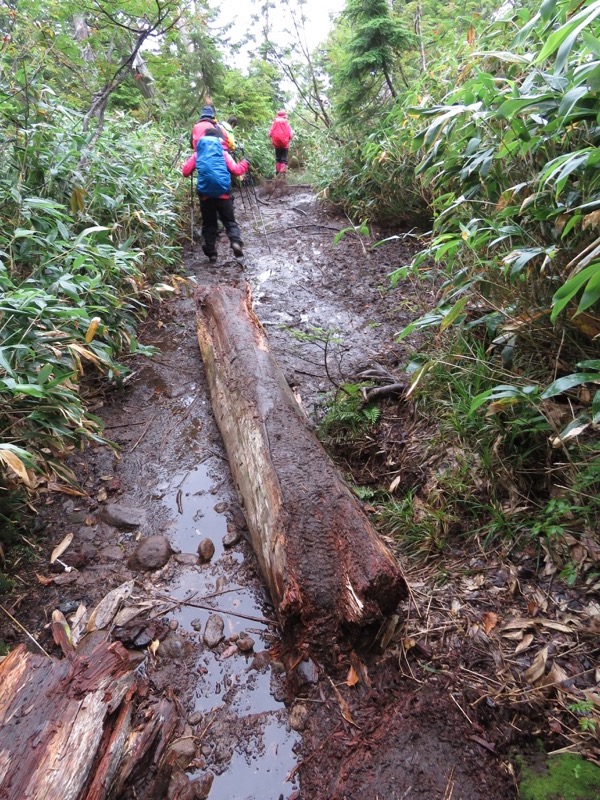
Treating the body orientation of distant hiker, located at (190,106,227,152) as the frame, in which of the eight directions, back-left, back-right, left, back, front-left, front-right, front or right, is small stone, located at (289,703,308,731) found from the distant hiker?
back

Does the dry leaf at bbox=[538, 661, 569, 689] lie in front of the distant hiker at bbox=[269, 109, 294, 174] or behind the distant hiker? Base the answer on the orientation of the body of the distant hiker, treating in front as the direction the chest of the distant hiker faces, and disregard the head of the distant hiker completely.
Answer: behind

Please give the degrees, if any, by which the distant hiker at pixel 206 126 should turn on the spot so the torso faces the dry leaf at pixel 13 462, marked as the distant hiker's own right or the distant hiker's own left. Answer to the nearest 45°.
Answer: approximately 180°

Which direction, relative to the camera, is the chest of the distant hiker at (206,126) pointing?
away from the camera

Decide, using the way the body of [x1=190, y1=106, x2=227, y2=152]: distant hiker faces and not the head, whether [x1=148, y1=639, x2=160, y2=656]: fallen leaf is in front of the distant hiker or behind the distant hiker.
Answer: behind

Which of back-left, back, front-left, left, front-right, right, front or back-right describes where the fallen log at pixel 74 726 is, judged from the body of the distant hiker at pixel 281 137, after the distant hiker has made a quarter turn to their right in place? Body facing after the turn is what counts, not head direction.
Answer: right

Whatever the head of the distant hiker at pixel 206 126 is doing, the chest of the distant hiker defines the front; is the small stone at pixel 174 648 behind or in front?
behind

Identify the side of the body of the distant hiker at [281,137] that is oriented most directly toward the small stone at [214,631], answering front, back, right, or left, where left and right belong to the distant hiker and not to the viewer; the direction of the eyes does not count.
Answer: back

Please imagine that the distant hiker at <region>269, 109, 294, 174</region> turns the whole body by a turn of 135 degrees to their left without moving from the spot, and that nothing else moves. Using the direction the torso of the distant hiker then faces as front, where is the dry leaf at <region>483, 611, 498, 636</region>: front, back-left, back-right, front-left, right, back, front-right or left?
front-left

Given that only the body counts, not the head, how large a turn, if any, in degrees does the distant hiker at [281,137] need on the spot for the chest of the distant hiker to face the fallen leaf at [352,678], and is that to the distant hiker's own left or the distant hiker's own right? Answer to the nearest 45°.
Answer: approximately 180°

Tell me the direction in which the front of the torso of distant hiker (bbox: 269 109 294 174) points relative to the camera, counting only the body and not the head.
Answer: away from the camera

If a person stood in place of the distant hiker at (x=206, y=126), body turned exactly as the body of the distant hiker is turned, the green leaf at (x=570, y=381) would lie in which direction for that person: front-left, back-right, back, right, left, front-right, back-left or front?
back

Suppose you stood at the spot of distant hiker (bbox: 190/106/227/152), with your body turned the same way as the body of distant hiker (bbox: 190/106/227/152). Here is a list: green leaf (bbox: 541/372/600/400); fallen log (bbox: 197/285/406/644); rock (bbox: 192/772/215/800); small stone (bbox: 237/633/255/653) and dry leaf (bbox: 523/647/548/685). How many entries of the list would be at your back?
5

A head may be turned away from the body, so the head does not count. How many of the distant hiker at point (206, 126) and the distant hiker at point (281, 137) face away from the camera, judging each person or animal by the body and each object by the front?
2

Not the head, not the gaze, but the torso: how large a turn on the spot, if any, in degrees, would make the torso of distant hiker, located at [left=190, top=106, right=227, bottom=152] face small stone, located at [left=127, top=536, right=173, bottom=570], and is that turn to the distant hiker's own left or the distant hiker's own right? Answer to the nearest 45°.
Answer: approximately 180°

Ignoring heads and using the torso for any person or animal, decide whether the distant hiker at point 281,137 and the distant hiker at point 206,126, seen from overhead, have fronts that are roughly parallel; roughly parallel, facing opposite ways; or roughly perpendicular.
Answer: roughly parallel

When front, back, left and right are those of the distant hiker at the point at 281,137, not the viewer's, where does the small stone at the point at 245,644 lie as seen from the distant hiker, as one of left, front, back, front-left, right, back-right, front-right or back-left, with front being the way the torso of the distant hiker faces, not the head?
back
